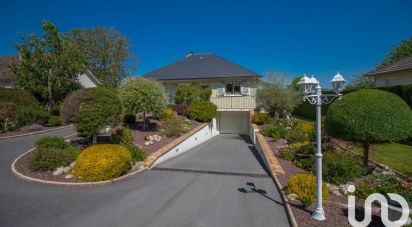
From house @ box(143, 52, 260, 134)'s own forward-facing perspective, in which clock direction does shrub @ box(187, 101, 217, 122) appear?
The shrub is roughly at 1 o'clock from the house.

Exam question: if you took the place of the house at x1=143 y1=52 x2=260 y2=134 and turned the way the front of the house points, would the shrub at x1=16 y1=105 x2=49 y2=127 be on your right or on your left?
on your right

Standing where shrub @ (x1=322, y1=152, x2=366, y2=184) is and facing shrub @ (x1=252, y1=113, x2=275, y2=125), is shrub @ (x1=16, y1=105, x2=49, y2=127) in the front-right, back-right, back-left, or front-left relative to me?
front-left

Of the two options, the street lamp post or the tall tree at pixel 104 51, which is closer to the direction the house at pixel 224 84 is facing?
the street lamp post

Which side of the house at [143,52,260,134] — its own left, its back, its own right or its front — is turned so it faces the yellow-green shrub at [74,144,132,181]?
front

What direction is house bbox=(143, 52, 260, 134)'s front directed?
toward the camera

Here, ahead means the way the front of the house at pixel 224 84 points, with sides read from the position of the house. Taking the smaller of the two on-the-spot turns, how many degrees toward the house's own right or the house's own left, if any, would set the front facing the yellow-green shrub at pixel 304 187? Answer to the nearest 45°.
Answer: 0° — it already faces it

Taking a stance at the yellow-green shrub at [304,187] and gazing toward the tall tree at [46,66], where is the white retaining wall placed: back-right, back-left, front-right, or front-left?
front-right

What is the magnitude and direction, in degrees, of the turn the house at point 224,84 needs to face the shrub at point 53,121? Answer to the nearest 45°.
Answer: approximately 45° to its right

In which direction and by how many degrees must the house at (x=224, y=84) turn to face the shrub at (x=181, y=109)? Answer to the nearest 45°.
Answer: approximately 45° to its right

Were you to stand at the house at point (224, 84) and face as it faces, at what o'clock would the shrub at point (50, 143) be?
The shrub is roughly at 1 o'clock from the house.

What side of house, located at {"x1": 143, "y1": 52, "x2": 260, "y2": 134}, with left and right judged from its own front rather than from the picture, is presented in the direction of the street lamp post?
front

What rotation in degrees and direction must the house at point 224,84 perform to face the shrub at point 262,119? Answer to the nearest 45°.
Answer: approximately 45° to its left

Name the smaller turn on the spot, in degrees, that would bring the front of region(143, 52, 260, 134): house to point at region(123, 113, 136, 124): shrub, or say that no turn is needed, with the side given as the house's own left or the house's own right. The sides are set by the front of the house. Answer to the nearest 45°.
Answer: approximately 45° to the house's own right
